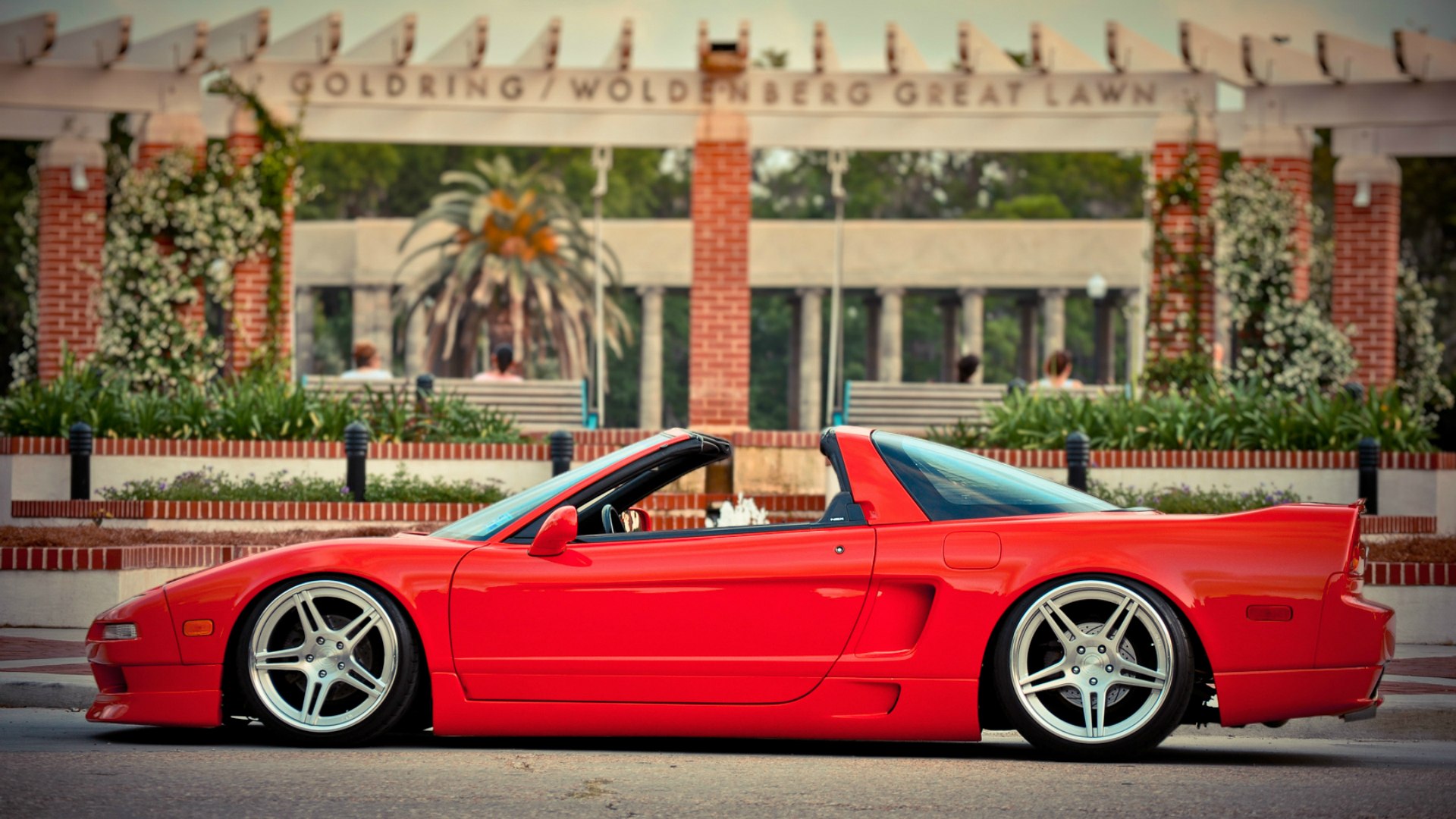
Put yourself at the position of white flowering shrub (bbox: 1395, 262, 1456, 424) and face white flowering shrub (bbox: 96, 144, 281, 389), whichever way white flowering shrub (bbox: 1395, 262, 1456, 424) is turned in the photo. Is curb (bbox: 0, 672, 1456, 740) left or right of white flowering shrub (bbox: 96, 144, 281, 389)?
left

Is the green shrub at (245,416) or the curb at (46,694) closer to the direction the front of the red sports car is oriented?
the curb

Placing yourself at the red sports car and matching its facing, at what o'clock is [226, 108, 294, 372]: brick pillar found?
The brick pillar is roughly at 2 o'clock from the red sports car.

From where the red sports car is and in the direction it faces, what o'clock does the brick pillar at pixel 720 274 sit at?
The brick pillar is roughly at 3 o'clock from the red sports car.

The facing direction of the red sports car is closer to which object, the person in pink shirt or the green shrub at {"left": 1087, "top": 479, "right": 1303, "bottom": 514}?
the person in pink shirt

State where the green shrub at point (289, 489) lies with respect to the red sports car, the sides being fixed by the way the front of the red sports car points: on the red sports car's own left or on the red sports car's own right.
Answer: on the red sports car's own right

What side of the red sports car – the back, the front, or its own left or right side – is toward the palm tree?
right

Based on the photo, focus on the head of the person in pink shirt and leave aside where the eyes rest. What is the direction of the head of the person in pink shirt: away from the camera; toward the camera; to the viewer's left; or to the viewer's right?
away from the camera

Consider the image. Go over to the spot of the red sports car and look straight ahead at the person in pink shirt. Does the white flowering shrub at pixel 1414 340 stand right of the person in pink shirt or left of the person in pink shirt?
right

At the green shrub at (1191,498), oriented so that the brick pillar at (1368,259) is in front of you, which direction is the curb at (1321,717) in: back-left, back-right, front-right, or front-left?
back-right

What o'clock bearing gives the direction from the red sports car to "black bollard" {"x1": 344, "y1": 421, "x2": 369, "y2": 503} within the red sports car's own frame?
The black bollard is roughly at 2 o'clock from the red sports car.

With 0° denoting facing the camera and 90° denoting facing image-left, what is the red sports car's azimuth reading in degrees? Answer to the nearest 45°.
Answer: approximately 90°

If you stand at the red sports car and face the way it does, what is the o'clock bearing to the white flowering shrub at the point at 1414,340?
The white flowering shrub is roughly at 4 o'clock from the red sports car.

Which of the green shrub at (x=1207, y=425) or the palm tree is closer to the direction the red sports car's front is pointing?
the palm tree

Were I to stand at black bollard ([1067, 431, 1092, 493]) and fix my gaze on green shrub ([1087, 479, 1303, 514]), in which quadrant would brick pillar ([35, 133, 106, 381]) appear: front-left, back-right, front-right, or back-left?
back-left

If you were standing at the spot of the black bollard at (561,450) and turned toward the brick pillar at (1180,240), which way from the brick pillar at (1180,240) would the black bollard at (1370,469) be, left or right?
right

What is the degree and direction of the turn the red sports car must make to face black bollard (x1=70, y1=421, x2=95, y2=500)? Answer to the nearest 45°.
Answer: approximately 45° to its right

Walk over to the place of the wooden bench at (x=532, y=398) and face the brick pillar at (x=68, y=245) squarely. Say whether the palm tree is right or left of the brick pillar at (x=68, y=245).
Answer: right
